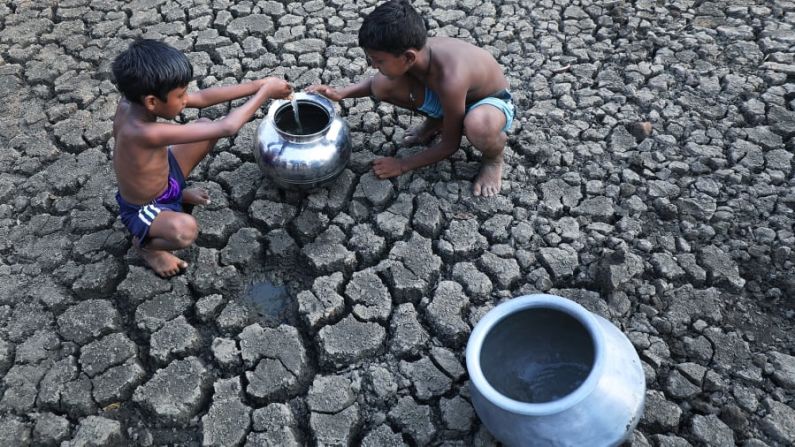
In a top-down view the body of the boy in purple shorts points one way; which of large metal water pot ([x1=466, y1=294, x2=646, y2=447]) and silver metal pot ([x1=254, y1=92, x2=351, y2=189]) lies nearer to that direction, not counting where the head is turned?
the silver metal pot

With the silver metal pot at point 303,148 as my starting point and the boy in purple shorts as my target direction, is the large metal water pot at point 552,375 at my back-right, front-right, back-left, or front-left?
back-left

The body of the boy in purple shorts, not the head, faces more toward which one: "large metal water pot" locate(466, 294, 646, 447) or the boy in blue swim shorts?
the boy in blue swim shorts

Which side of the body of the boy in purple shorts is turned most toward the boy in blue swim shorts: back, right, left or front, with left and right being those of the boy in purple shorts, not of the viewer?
front

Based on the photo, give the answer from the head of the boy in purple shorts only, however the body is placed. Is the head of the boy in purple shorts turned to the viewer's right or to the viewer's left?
to the viewer's right

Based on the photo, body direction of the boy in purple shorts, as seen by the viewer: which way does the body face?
to the viewer's right

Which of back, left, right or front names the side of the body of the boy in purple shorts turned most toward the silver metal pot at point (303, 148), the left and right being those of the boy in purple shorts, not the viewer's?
front

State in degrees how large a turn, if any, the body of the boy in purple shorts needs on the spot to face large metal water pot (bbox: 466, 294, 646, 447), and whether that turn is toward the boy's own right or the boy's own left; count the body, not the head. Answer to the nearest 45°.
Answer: approximately 45° to the boy's own right
